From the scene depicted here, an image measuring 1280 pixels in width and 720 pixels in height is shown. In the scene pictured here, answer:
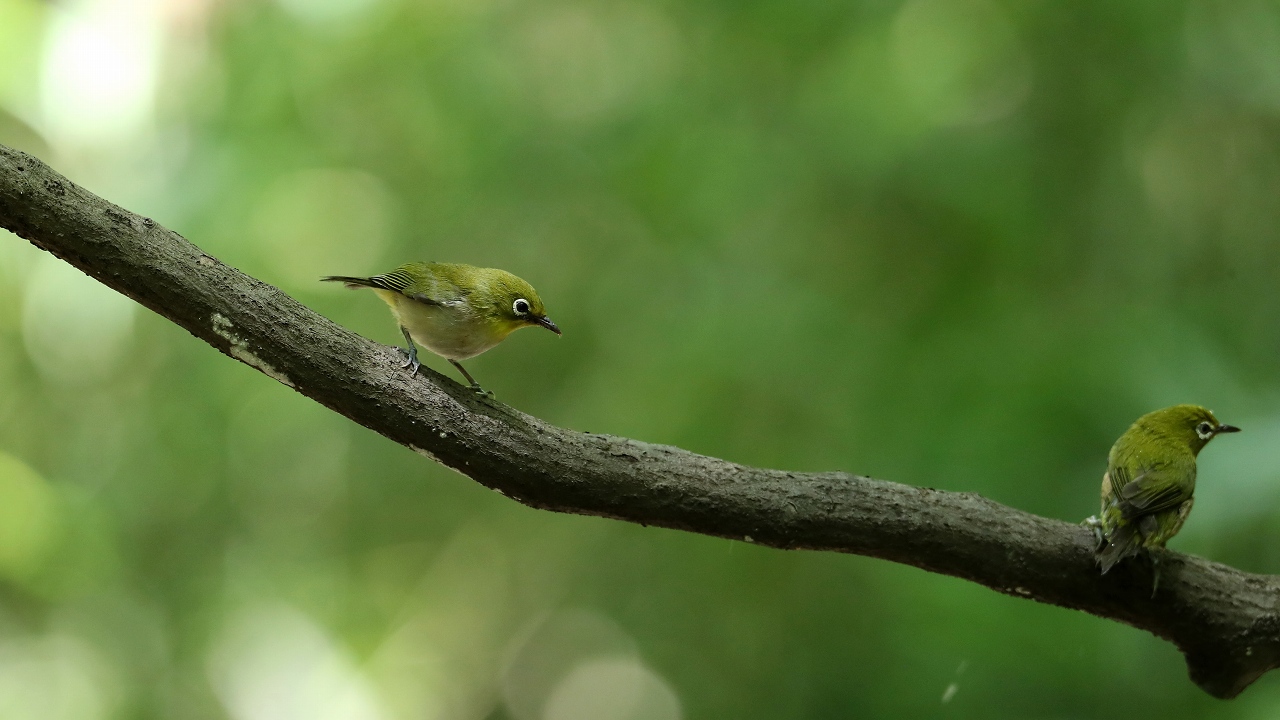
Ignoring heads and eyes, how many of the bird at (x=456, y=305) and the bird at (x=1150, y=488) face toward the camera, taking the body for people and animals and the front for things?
0

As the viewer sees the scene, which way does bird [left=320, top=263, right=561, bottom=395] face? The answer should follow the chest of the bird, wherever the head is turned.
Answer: to the viewer's right

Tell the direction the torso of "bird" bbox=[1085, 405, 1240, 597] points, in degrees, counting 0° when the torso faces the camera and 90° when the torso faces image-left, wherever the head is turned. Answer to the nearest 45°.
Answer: approximately 225°

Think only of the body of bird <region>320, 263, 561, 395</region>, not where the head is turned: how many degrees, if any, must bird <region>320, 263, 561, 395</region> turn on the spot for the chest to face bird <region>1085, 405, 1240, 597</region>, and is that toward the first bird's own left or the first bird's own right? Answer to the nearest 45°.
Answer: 0° — it already faces it
